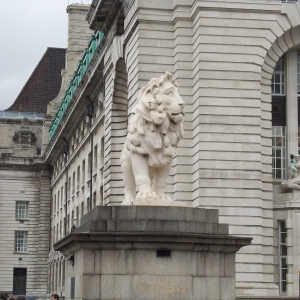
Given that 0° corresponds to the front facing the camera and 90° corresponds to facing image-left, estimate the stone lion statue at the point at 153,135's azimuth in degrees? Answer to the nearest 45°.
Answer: approximately 315°

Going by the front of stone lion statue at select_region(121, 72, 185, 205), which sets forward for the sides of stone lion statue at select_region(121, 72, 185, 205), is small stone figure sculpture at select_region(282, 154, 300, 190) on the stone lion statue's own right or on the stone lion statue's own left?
on the stone lion statue's own left

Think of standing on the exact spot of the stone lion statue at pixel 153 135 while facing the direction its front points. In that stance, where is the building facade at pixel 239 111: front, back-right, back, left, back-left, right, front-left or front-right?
back-left
